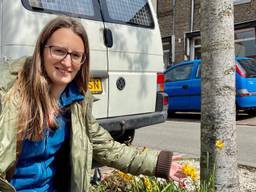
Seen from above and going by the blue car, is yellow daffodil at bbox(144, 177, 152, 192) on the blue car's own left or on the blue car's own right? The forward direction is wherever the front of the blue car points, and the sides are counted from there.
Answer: on the blue car's own left

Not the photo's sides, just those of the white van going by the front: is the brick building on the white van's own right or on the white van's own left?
on the white van's own right

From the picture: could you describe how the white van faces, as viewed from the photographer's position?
facing away from the viewer and to the left of the viewer

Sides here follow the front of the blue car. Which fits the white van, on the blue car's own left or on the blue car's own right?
on the blue car's own left

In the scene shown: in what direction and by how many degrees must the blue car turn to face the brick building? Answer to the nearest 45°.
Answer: approximately 45° to its right

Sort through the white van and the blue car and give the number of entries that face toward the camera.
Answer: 0

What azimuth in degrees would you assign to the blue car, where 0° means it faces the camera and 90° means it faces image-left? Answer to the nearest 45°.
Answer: approximately 135°

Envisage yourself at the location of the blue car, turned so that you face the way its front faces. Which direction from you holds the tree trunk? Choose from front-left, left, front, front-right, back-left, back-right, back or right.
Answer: back-left

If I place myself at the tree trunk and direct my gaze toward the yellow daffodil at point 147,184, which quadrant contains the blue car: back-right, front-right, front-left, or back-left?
back-right
